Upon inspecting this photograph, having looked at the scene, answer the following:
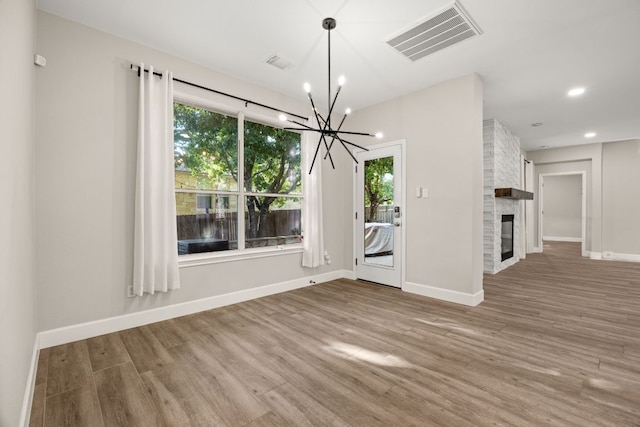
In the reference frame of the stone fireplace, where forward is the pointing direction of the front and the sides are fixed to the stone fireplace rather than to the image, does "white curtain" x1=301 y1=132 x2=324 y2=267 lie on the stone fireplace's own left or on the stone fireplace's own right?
on the stone fireplace's own right

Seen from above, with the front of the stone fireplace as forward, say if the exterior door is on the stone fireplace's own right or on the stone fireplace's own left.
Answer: on the stone fireplace's own right
